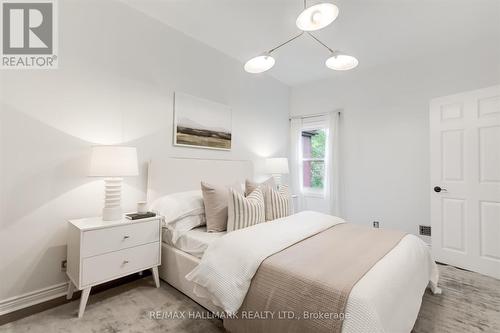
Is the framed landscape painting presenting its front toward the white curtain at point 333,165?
no

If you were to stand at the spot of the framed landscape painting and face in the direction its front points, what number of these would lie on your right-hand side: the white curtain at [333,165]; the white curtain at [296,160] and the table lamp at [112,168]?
1

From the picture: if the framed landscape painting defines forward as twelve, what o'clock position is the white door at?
The white door is roughly at 11 o'clock from the framed landscape painting.

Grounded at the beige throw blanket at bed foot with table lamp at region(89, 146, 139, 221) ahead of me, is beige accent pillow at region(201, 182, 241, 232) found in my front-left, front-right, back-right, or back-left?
front-right

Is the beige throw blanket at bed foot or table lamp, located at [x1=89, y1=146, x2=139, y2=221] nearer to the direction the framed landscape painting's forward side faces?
the beige throw blanket at bed foot

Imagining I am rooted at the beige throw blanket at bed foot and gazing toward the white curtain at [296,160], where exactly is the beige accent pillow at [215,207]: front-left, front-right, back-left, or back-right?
front-left

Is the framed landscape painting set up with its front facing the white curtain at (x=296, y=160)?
no

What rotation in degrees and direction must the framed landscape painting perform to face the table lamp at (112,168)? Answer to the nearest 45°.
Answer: approximately 90° to its right

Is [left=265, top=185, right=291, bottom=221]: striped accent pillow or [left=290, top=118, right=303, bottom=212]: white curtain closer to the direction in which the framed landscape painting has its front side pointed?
the striped accent pillow

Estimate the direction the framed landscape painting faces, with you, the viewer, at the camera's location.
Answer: facing the viewer and to the right of the viewer

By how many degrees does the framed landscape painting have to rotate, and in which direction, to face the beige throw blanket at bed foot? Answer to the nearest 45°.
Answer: approximately 45° to its right

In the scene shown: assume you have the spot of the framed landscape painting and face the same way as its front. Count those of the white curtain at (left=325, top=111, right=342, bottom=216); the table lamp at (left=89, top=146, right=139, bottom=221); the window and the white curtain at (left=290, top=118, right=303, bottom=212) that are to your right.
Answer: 1

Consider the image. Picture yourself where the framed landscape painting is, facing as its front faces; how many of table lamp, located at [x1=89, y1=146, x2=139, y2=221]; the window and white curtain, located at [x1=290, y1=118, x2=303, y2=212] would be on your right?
1

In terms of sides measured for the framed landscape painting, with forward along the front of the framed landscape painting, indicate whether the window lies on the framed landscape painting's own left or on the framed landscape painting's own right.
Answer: on the framed landscape painting's own left
